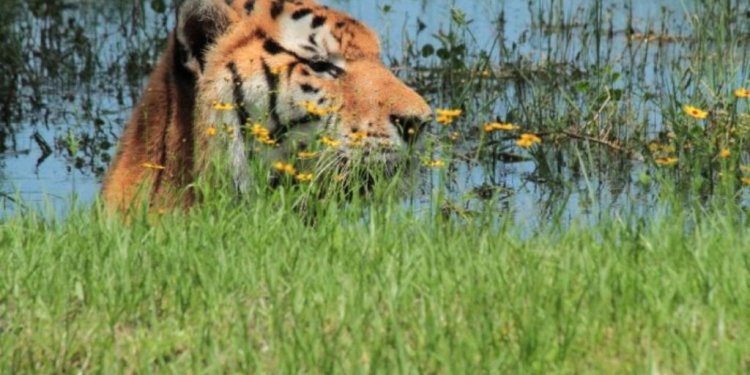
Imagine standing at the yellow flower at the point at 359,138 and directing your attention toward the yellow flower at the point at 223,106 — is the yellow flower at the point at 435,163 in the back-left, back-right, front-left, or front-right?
back-left

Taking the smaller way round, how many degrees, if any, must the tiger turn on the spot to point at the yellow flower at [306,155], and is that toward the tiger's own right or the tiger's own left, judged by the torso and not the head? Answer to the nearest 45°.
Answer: approximately 45° to the tiger's own right

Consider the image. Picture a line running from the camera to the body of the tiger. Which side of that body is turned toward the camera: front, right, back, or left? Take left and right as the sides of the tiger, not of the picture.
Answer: right

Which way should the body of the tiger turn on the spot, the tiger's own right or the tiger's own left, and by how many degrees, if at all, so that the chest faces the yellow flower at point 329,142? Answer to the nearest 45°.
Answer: approximately 45° to the tiger's own right
